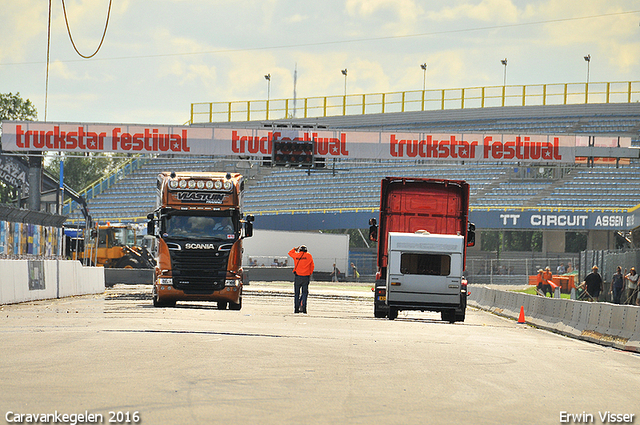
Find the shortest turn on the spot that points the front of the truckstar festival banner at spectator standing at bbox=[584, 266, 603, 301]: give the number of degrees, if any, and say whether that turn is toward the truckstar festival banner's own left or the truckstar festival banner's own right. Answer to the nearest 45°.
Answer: approximately 45° to the truckstar festival banner's own left

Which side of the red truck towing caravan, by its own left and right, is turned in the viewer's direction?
back

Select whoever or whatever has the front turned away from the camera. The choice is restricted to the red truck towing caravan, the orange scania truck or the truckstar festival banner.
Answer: the red truck towing caravan

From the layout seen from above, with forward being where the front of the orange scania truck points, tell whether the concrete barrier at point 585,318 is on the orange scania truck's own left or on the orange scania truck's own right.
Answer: on the orange scania truck's own left

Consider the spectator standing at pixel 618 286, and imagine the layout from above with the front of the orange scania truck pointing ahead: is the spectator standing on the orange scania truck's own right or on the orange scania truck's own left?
on the orange scania truck's own left

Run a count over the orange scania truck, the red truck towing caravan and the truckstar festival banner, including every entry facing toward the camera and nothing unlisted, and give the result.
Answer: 2

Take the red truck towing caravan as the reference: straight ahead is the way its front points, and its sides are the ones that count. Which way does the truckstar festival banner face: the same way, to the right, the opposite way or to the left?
the opposite way

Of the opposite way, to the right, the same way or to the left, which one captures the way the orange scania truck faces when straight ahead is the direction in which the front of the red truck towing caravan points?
the opposite way
